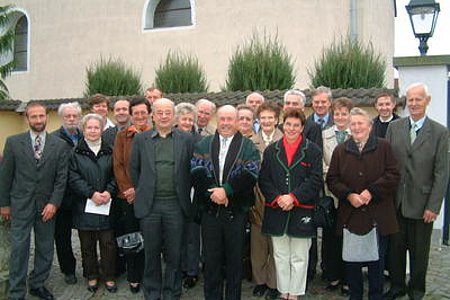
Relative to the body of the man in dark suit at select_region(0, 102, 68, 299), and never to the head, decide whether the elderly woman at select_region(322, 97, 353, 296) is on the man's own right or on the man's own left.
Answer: on the man's own left

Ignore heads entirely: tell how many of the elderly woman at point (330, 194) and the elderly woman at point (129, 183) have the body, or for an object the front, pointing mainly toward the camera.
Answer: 2

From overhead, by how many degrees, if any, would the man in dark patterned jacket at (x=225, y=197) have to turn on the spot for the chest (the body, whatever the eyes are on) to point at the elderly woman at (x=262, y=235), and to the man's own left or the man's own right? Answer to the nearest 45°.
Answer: approximately 135° to the man's own left

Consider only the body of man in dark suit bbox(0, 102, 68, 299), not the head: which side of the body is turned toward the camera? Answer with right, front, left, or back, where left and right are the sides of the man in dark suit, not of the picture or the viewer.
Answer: front

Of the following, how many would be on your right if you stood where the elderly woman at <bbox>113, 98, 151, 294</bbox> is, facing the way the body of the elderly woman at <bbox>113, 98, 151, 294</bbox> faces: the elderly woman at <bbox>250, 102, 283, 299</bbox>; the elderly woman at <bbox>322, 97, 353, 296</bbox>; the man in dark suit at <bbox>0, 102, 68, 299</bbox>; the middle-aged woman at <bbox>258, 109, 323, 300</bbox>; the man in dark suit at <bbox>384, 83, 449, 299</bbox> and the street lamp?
1

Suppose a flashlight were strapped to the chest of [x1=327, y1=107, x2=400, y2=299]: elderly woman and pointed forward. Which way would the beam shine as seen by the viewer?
toward the camera

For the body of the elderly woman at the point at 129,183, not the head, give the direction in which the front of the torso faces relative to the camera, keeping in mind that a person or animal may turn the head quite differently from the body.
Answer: toward the camera

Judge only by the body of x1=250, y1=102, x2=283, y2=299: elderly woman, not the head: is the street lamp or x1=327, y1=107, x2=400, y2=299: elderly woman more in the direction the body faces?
the elderly woman
